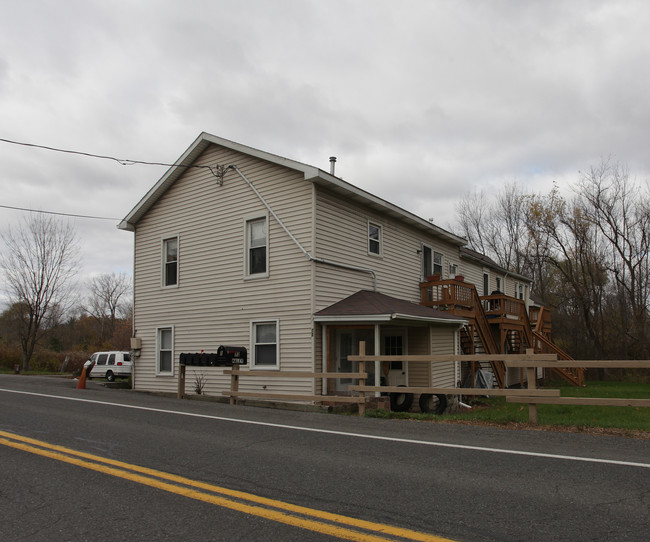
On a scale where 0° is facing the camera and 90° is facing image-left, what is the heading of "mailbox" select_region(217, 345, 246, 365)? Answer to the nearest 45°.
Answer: approximately 45°

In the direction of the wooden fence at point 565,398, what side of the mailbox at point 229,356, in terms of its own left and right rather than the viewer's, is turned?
left

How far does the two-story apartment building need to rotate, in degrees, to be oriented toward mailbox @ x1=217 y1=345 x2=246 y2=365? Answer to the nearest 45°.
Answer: approximately 45° to its right

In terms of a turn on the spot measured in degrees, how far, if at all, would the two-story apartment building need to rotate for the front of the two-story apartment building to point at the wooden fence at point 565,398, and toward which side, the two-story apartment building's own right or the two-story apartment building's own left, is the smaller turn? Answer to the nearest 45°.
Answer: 0° — it already faces it

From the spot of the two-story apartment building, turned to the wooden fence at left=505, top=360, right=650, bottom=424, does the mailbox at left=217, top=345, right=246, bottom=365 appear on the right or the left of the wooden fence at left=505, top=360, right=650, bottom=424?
right

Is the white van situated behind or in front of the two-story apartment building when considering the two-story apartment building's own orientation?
behind

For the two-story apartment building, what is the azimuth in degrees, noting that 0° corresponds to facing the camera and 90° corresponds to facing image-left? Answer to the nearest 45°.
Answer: approximately 315°

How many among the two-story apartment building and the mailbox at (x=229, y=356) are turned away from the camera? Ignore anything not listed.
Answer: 0
